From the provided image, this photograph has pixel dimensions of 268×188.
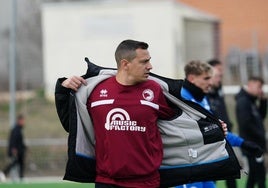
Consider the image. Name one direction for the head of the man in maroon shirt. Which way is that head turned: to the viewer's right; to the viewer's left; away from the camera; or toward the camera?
to the viewer's right

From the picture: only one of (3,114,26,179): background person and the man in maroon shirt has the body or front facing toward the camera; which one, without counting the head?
the man in maroon shirt

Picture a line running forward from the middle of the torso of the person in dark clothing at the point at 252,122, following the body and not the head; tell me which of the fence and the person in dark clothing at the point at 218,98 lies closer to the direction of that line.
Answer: the person in dark clothing

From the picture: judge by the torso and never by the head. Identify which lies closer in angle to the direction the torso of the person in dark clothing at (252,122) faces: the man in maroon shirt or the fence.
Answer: the man in maroon shirt

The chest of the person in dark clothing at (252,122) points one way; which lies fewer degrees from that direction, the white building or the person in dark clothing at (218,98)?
the person in dark clothing

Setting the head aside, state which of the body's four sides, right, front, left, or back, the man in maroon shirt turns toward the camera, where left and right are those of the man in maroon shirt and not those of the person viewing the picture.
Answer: front

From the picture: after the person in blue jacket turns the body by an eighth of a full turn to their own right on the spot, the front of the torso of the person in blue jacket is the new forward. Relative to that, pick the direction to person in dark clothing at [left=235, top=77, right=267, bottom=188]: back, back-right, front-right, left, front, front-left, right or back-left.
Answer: back-left

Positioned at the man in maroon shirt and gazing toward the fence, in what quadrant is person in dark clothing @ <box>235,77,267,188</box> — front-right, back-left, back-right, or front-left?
front-right

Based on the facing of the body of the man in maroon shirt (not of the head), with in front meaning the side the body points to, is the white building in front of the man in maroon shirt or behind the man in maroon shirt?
behind
